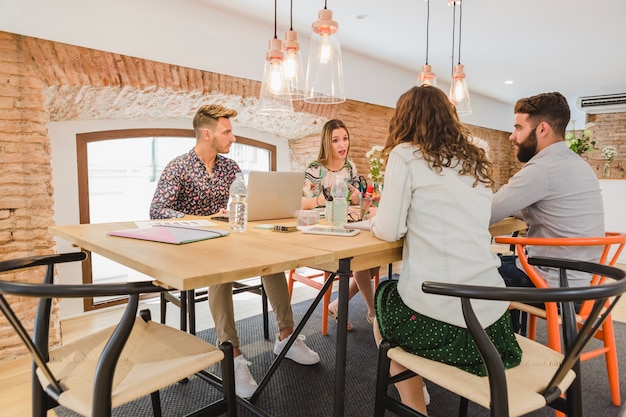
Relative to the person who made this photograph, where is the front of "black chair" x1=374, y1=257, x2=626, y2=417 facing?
facing away from the viewer and to the left of the viewer

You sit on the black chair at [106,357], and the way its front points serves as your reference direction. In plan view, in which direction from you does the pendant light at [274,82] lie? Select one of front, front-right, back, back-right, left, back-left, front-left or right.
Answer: front

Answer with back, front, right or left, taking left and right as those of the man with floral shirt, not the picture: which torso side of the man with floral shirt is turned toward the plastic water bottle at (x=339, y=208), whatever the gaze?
front

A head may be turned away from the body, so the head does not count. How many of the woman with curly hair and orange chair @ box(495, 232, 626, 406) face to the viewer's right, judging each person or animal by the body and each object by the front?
0

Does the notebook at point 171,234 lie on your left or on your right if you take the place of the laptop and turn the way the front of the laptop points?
on your left

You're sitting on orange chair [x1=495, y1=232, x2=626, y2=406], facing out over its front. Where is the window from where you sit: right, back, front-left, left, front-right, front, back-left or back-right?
front-left

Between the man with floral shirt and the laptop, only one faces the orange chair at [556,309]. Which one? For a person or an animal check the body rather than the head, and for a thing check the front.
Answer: the man with floral shirt

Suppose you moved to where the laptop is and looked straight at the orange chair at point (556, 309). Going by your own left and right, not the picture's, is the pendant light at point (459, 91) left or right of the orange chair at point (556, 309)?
left

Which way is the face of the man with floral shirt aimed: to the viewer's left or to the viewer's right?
to the viewer's right

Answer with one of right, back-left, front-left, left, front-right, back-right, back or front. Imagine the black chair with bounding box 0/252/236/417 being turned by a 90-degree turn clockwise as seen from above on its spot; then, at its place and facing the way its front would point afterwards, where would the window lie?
back-left

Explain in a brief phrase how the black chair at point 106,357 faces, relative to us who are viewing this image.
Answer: facing away from the viewer and to the right of the viewer

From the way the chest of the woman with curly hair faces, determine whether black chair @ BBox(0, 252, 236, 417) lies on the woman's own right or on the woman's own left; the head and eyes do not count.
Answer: on the woman's own left

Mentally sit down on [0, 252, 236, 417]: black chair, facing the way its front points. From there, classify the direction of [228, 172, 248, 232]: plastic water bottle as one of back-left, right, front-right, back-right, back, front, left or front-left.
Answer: front

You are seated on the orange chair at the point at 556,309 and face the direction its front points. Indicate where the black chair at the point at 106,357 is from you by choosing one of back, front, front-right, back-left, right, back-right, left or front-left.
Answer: left

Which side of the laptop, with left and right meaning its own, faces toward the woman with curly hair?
back

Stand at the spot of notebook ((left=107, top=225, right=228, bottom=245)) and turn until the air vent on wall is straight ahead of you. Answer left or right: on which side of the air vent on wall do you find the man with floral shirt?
left
